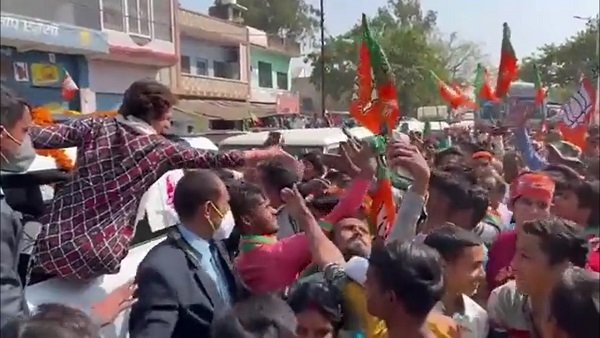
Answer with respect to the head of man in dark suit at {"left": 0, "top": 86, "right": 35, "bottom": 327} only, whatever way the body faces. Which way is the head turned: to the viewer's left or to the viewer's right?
to the viewer's right

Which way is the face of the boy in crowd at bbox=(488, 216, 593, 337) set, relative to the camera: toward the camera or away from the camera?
toward the camera

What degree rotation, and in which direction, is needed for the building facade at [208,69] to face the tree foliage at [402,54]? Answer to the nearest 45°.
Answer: approximately 90° to its left

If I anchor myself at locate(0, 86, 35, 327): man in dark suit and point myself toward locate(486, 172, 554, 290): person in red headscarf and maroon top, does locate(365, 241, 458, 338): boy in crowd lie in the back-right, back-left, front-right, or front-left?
front-right

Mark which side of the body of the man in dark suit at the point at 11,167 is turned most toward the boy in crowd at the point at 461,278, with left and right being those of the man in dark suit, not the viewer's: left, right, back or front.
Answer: front

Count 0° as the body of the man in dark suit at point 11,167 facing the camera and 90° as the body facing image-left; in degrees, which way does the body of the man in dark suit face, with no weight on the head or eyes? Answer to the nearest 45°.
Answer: approximately 270°

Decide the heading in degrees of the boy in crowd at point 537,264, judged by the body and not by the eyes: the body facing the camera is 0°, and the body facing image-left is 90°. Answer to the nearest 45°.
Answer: approximately 90°

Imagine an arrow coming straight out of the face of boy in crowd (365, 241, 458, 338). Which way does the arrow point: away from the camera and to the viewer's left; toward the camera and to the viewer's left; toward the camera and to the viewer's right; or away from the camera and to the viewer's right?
away from the camera and to the viewer's left

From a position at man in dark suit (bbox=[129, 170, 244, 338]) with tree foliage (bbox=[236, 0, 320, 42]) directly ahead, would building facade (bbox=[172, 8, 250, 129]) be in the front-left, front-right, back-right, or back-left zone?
front-left

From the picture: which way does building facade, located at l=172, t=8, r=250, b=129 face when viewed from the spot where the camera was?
facing the viewer and to the right of the viewer

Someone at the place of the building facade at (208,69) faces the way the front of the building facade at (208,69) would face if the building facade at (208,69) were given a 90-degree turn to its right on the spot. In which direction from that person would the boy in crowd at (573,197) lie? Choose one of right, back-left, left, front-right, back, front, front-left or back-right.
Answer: left
